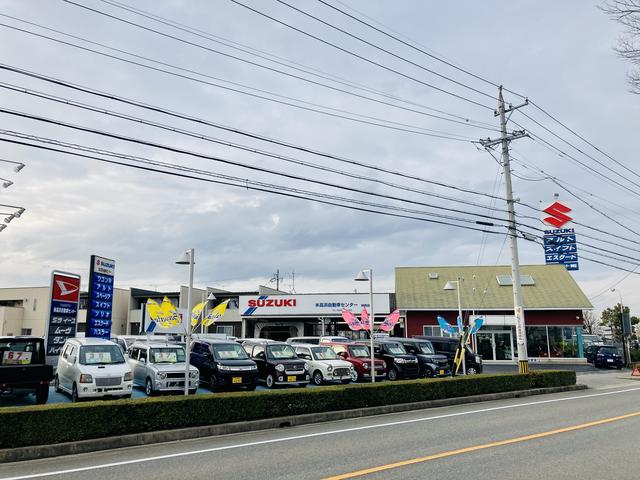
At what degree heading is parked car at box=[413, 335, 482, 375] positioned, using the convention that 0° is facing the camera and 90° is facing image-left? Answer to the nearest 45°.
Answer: approximately 315°

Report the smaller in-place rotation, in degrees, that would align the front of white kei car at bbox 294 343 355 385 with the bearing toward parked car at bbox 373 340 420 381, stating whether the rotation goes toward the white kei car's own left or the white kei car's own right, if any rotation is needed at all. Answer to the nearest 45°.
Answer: approximately 90° to the white kei car's own left

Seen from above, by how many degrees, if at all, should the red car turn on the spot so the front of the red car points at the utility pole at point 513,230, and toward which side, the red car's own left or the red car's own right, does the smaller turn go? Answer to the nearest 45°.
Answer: approximately 45° to the red car's own left

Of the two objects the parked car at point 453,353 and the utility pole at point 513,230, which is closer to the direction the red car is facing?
the utility pole

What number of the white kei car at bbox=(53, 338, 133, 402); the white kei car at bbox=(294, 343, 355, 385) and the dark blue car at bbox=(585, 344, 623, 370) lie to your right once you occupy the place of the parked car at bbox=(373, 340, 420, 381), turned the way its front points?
2

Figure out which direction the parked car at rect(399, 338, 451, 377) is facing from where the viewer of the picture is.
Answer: facing the viewer and to the right of the viewer

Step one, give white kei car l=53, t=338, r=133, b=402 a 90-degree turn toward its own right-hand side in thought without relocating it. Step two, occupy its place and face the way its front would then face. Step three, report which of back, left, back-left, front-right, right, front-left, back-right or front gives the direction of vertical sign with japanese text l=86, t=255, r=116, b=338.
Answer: back-right

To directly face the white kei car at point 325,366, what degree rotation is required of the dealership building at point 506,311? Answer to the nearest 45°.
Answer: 0° — it already faces it

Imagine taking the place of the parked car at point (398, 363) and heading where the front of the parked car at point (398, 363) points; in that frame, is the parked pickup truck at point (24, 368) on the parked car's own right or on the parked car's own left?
on the parked car's own right

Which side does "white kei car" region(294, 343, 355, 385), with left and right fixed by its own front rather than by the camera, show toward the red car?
left

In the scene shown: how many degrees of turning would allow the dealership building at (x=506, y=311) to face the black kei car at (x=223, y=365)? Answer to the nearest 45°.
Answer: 0° — it already faces it

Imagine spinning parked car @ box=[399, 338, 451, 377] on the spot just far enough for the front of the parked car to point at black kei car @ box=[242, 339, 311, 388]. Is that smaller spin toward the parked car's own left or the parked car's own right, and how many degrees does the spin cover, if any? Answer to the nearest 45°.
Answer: approximately 90° to the parked car's own right

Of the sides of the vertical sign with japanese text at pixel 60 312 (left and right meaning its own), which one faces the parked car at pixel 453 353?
left

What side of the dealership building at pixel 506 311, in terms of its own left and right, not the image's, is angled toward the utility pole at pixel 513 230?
front

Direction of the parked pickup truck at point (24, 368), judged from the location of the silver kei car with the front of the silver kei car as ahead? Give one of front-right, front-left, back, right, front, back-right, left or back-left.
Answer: right

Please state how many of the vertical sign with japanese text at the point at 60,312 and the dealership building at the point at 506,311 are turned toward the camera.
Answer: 2
